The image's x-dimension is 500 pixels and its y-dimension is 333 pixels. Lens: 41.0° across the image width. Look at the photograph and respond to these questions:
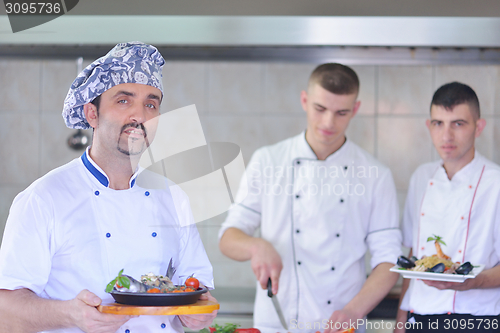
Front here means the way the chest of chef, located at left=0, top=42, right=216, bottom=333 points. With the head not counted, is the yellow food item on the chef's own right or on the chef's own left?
on the chef's own left

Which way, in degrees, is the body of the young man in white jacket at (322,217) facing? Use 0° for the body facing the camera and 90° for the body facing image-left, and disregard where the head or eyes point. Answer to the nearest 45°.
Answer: approximately 0°

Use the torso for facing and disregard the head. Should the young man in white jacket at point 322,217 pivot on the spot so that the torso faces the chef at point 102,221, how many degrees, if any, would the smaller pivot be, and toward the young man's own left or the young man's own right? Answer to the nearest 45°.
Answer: approximately 45° to the young man's own right

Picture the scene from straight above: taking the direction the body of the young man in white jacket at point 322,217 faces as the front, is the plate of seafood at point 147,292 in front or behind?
in front

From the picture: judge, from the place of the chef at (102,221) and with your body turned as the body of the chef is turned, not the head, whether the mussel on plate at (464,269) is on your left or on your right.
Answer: on your left

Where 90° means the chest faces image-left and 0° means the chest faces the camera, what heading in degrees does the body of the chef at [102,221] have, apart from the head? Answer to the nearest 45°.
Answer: approximately 315°

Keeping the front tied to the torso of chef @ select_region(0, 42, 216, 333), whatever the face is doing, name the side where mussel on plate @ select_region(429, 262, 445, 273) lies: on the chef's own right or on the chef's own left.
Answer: on the chef's own left
